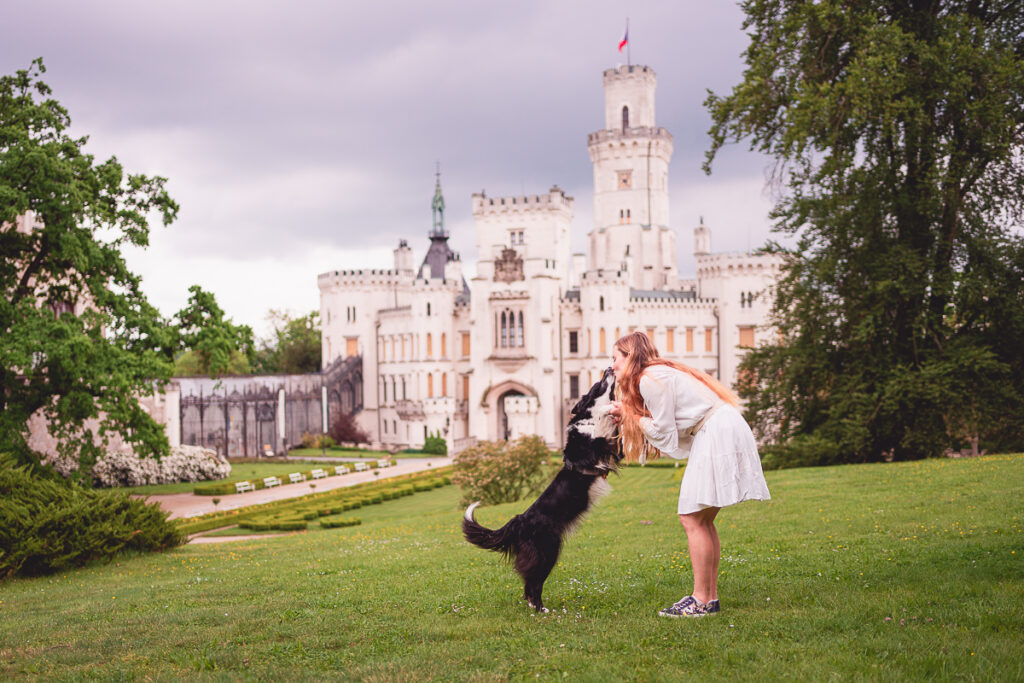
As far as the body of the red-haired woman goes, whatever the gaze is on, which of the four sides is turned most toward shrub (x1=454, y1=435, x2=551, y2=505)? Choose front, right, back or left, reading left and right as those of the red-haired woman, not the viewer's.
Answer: right

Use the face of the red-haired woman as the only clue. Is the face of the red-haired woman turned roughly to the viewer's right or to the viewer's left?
to the viewer's left

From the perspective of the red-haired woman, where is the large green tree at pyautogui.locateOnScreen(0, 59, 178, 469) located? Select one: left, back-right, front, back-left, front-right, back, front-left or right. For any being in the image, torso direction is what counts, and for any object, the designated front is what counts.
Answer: front-right

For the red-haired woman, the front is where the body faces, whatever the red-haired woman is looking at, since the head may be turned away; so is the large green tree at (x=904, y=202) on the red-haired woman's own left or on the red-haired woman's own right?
on the red-haired woman's own right

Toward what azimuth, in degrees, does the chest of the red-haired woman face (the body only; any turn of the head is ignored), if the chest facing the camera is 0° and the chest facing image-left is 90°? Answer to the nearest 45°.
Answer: approximately 90°
